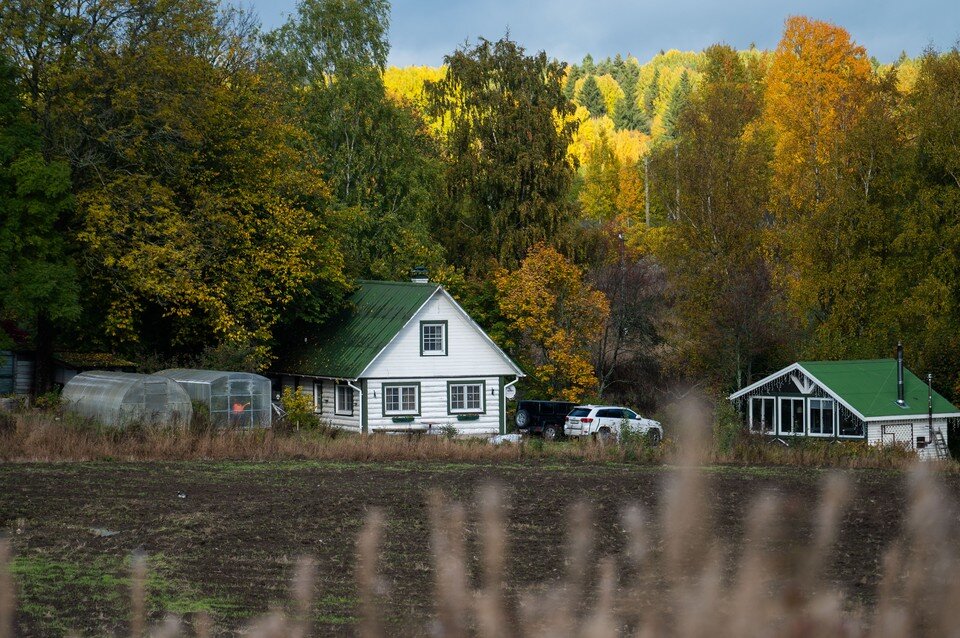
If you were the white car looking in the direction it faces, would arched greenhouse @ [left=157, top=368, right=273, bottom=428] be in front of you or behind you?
behind

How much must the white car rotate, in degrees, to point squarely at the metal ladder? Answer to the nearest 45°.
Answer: approximately 45° to its right

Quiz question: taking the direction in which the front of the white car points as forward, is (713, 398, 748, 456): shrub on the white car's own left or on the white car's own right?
on the white car's own right

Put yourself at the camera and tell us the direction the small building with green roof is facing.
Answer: facing the viewer and to the left of the viewer

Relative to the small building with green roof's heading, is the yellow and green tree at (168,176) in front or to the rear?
in front

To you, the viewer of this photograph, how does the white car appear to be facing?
facing away from the viewer and to the right of the viewer

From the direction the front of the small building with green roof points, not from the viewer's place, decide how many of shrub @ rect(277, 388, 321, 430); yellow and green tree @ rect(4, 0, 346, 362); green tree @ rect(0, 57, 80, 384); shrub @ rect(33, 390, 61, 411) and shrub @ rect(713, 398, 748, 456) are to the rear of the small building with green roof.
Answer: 0

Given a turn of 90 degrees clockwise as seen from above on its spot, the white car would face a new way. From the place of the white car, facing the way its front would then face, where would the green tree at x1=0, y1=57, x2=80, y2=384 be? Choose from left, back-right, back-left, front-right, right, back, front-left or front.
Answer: right

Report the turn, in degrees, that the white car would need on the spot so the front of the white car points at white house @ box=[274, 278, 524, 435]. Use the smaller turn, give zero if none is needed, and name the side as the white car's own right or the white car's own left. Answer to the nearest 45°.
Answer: approximately 135° to the white car's own left

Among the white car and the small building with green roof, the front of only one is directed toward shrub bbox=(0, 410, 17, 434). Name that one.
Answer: the small building with green roof

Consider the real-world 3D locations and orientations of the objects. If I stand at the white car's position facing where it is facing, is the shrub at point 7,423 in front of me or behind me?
behind

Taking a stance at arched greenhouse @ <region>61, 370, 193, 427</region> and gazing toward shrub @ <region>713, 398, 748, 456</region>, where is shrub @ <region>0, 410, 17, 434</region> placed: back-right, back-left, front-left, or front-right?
back-right

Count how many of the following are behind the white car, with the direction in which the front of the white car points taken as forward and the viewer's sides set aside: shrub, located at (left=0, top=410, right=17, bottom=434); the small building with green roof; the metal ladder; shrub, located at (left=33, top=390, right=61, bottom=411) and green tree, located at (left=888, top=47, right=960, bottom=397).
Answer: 2

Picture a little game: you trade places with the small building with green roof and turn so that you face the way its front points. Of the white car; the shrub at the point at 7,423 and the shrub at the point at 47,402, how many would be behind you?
0

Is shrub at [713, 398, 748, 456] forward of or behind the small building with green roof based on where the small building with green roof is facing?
forward

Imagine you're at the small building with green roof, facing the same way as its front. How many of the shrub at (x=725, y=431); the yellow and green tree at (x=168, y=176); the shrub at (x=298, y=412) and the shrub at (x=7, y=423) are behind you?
0

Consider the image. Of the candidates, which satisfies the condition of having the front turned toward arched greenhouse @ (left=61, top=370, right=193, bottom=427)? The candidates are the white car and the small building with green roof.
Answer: the small building with green roof

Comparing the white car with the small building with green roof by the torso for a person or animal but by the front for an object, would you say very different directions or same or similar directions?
very different directions
